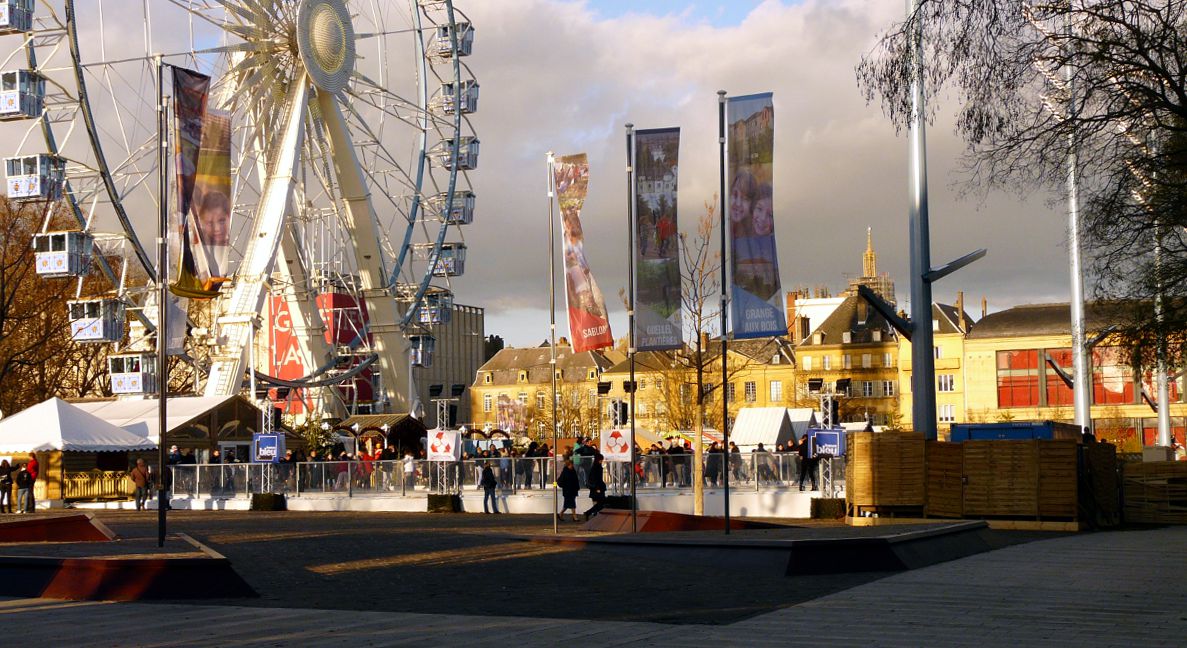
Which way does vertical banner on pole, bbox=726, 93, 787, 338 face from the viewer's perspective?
toward the camera

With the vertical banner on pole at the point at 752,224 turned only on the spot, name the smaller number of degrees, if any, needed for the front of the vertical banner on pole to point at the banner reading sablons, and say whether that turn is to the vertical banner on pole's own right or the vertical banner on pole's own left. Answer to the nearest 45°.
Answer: approximately 135° to the vertical banner on pole's own right

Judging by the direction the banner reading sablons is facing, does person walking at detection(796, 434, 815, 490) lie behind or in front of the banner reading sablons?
behind

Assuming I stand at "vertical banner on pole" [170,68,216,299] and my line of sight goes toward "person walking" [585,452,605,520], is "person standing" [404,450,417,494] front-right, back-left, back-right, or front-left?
front-left

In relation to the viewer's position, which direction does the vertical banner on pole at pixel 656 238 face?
facing the viewer

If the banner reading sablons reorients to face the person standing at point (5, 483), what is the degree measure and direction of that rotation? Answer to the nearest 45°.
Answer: approximately 135° to its right
